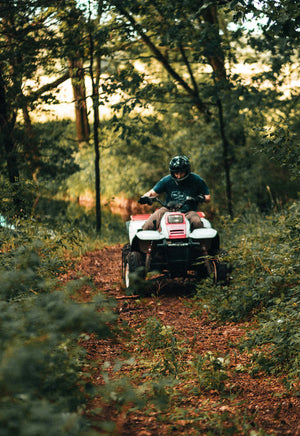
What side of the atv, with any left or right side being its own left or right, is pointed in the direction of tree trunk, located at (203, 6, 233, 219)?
back

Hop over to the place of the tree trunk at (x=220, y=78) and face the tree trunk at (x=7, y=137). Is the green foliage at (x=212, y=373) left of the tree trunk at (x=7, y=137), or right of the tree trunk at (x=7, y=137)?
left

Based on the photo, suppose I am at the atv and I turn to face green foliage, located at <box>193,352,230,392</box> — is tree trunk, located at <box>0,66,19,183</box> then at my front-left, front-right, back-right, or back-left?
back-right

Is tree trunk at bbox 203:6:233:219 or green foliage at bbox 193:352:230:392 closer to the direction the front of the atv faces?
the green foliage

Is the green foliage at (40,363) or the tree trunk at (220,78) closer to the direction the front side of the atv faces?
the green foliage

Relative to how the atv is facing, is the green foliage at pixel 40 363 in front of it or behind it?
in front

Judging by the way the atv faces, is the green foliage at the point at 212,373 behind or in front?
in front

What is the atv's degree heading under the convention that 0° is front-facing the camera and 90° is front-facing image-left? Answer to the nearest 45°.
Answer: approximately 0°

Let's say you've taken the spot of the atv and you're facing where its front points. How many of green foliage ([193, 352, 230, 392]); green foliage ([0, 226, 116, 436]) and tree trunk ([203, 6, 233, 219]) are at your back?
1

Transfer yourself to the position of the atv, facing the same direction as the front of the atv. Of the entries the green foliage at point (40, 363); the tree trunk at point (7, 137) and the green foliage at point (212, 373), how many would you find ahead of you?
2

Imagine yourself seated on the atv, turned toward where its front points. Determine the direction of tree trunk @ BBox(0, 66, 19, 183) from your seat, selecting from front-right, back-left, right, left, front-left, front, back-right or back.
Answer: back-right

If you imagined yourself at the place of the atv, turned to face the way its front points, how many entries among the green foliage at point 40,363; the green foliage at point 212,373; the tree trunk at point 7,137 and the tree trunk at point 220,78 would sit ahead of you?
2
